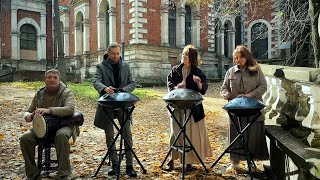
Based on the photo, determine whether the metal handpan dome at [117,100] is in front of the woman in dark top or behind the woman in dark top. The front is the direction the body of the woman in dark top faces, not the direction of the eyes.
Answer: in front

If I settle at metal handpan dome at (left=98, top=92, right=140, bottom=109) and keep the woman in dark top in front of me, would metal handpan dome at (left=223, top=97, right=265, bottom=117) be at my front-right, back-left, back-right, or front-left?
front-right

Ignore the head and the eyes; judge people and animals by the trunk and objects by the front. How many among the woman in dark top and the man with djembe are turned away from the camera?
0

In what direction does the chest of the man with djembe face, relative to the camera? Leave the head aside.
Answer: toward the camera

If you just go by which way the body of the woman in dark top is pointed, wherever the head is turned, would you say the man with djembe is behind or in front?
in front

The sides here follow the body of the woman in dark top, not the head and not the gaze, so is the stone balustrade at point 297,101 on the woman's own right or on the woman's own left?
on the woman's own left

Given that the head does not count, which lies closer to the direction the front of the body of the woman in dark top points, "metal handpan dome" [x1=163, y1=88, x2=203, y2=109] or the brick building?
the metal handpan dome

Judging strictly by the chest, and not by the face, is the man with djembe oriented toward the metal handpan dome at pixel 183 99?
no

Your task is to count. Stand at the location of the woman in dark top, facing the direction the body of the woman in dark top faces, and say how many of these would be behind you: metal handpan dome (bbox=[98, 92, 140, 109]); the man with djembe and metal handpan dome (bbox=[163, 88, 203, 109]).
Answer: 0

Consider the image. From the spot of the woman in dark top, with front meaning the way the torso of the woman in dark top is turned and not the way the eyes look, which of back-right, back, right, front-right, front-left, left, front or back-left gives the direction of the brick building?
back-right

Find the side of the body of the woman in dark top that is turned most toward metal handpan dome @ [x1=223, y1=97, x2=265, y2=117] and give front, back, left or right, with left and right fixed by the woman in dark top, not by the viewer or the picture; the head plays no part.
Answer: left

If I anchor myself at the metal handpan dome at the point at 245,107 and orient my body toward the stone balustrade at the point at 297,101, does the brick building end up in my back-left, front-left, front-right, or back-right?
back-left

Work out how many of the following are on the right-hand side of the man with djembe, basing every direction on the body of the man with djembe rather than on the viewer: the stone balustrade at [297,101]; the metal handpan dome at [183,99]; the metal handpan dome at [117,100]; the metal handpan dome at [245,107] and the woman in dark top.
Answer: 0

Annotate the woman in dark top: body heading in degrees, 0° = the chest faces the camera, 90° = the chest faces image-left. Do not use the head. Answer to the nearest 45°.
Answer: approximately 45°

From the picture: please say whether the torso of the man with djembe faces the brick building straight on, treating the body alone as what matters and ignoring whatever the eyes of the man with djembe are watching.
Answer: no
